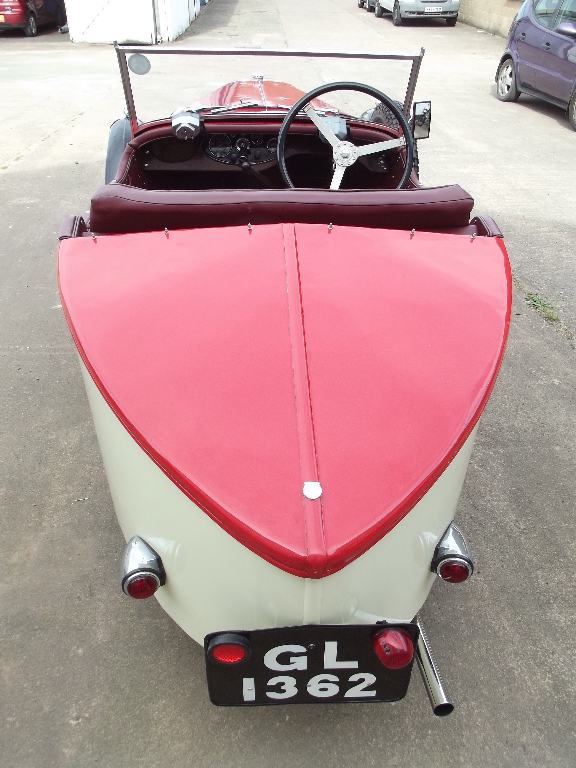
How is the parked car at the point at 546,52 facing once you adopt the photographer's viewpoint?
facing the viewer and to the right of the viewer

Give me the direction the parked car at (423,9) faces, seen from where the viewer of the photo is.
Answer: facing the viewer

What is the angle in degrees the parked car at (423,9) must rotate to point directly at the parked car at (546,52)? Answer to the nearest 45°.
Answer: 0° — it already faces it

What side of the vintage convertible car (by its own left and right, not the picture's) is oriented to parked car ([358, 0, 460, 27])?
front

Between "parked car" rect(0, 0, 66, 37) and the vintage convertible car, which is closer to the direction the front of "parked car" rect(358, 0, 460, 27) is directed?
the vintage convertible car

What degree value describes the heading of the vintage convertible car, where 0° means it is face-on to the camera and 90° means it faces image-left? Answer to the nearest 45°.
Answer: approximately 180°

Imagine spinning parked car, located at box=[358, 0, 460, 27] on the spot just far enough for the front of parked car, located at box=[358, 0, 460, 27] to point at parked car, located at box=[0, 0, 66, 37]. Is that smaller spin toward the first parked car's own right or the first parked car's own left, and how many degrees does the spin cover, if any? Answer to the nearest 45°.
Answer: approximately 90° to the first parked car's own right

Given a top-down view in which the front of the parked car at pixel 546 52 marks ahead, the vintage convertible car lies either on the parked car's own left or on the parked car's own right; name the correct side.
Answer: on the parked car's own right

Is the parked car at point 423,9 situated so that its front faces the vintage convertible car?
yes
